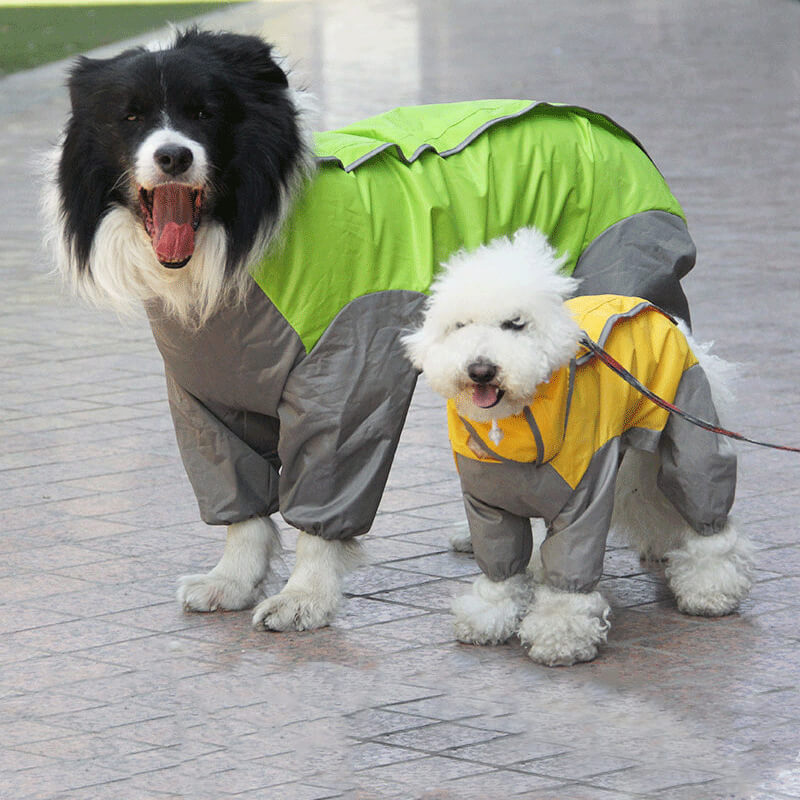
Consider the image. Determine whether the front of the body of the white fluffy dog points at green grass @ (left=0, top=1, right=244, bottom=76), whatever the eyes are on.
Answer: no

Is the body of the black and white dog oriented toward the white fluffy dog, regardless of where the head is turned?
no

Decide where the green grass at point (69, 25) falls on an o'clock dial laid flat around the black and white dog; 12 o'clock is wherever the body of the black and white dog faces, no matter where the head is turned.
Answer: The green grass is roughly at 4 o'clock from the black and white dog.

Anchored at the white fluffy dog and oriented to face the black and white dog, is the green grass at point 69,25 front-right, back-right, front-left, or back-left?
front-right

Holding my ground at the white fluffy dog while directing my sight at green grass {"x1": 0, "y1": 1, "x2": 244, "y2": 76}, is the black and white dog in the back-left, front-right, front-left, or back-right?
front-left

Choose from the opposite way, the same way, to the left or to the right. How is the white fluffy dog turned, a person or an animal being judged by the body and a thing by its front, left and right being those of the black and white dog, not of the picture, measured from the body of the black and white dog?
the same way

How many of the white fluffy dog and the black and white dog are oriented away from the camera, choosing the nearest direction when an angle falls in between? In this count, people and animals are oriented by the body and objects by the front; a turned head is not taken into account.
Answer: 0

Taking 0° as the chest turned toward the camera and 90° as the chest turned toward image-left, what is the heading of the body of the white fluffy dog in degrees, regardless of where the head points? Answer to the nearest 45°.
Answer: approximately 45°
